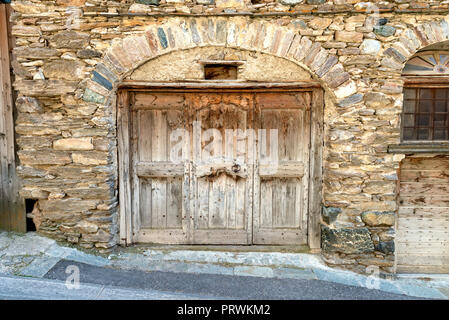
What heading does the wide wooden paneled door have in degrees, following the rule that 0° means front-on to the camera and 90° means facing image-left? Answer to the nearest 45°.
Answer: approximately 0°

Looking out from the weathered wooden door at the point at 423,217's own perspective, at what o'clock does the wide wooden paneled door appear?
The wide wooden paneled door is roughly at 2 o'clock from the weathered wooden door.

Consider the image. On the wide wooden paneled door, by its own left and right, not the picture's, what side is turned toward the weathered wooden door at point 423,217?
left

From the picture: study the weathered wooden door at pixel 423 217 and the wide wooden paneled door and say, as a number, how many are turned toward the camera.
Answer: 2

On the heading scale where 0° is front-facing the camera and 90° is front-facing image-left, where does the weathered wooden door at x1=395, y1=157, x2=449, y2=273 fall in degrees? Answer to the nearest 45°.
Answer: approximately 0°
